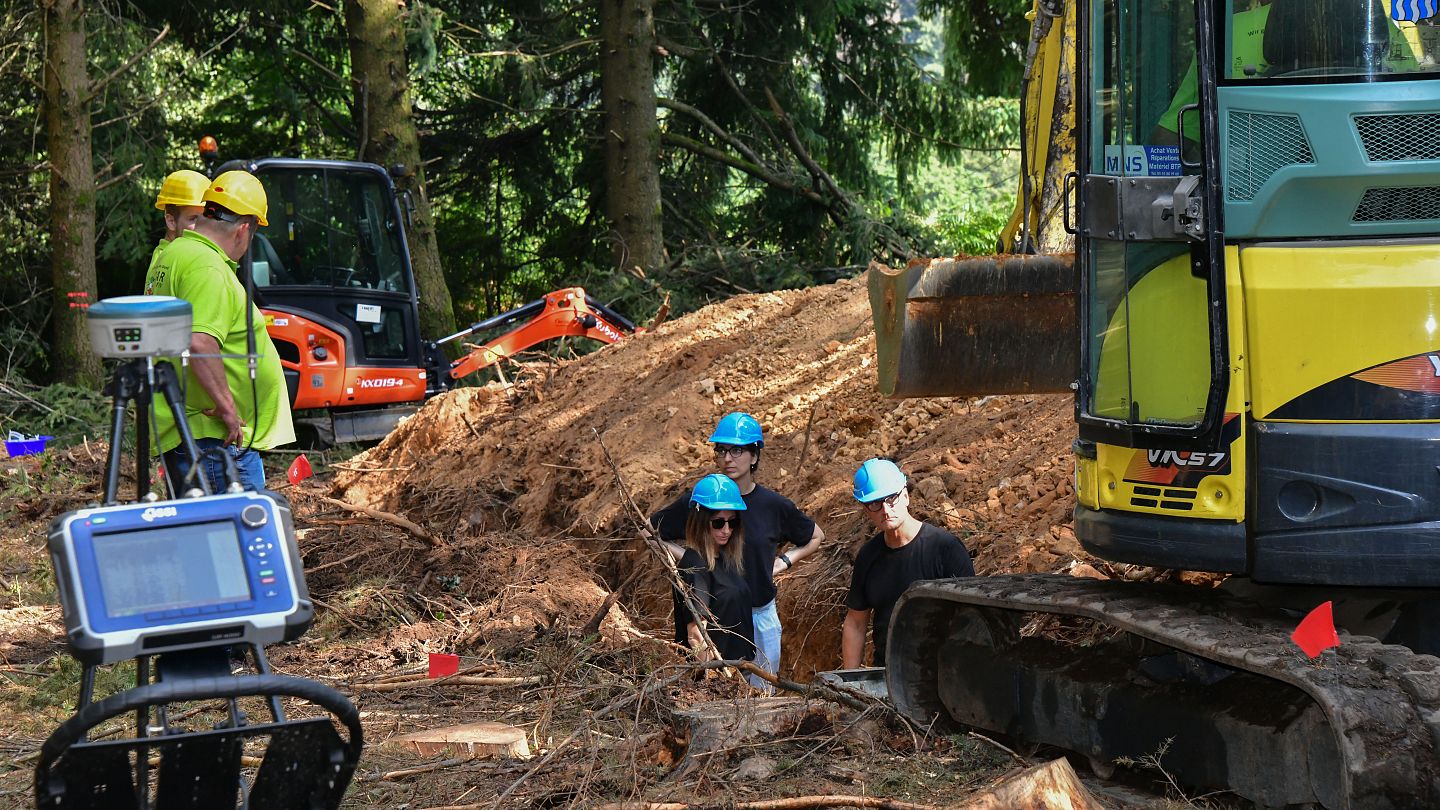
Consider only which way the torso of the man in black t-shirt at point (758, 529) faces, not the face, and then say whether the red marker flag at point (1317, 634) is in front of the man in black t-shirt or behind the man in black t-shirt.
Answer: in front

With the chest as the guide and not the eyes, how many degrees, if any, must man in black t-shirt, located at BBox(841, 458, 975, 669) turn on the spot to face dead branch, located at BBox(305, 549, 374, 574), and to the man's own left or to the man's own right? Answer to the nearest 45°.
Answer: approximately 90° to the man's own right

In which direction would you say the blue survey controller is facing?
toward the camera

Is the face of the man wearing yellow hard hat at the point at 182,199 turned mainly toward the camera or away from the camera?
toward the camera

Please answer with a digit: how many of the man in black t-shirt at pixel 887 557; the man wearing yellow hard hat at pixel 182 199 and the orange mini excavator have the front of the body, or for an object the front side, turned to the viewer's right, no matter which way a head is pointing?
2

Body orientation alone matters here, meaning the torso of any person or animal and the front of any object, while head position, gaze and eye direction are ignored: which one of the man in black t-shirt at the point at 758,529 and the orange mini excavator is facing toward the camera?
the man in black t-shirt

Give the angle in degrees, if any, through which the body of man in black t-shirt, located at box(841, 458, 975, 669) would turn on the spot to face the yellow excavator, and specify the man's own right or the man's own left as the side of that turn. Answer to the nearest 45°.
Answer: approximately 90° to the man's own left

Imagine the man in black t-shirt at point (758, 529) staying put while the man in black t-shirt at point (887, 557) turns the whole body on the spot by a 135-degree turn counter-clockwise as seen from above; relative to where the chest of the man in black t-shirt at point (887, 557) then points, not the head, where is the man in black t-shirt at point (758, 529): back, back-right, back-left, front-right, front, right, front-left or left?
back-left

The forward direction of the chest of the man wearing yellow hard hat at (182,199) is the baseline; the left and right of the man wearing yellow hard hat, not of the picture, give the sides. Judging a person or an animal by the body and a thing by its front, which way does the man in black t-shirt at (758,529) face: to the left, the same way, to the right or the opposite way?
to the right

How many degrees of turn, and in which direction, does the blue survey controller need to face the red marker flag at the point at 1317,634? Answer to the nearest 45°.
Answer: approximately 90° to its left

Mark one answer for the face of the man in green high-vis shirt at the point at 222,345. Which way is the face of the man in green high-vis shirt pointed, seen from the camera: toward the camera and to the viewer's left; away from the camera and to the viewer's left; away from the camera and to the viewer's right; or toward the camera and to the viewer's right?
away from the camera and to the viewer's right

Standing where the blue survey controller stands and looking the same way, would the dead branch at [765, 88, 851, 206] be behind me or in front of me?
behind

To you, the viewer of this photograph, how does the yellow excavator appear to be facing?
facing away from the viewer and to the left of the viewer

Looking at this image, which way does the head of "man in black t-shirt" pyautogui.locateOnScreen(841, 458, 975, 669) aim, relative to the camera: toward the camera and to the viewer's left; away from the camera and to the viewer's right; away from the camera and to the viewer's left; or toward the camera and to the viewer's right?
toward the camera and to the viewer's left

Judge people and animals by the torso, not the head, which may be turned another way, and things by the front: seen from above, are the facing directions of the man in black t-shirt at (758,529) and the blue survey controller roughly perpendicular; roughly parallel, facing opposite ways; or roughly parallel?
roughly parallel

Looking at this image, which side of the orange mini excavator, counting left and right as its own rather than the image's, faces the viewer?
right

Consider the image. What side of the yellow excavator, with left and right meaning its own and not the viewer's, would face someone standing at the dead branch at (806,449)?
front

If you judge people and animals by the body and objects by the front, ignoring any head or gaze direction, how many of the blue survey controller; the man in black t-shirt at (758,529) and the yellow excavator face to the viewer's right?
0
